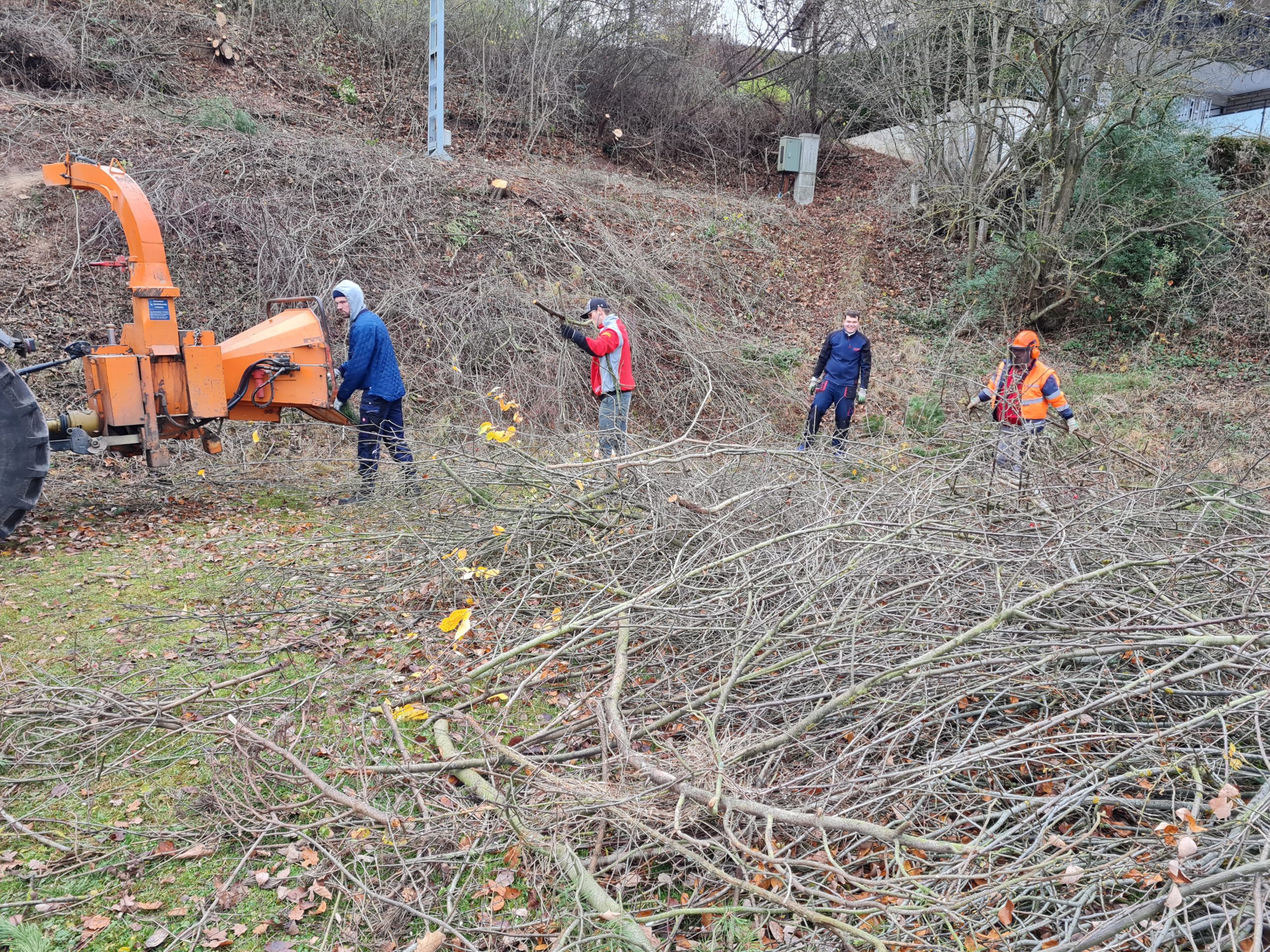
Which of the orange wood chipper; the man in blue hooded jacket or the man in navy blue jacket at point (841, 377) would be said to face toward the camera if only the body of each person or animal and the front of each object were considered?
the man in navy blue jacket

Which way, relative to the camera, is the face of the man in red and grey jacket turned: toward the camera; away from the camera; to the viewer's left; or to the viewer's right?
to the viewer's left

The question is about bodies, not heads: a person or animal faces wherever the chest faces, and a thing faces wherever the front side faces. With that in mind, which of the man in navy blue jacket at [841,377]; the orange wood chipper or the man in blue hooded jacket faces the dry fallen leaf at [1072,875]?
the man in navy blue jacket

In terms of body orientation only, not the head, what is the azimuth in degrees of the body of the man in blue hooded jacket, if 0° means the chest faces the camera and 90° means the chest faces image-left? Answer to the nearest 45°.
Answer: approximately 90°

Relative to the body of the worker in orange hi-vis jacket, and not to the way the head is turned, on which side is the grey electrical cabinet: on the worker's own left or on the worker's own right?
on the worker's own right

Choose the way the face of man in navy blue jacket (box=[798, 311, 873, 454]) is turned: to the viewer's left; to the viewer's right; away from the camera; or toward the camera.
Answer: toward the camera

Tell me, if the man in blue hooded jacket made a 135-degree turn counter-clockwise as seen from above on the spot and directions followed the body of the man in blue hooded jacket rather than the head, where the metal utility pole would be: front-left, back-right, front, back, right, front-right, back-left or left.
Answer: back-left

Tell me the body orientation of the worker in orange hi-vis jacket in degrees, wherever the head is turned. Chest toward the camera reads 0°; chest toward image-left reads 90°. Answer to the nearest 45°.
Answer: approximately 45°

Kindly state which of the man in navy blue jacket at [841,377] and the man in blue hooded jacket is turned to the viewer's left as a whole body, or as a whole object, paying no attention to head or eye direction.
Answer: the man in blue hooded jacket

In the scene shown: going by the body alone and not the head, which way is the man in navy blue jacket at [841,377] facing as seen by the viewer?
toward the camera

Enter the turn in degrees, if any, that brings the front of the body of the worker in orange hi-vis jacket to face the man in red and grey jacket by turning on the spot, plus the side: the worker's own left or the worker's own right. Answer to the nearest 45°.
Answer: approximately 45° to the worker's own right
